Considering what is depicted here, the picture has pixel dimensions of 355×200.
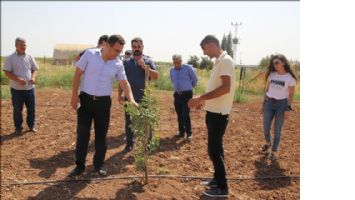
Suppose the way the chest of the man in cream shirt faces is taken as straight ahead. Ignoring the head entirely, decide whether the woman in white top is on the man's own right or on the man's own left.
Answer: on the man's own right

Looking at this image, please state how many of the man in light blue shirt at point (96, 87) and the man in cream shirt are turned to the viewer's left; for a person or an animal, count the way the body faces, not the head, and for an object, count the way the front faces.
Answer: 1

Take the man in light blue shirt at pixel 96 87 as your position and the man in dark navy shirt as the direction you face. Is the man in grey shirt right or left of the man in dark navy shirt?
left

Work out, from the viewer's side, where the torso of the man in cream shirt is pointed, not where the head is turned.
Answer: to the viewer's left

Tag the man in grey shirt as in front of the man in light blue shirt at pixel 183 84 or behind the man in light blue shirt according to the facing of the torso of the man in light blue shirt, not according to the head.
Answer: in front

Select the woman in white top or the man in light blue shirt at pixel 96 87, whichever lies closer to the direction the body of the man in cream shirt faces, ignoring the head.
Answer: the man in light blue shirt

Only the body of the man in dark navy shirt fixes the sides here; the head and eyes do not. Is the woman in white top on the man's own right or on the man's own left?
on the man's own left
